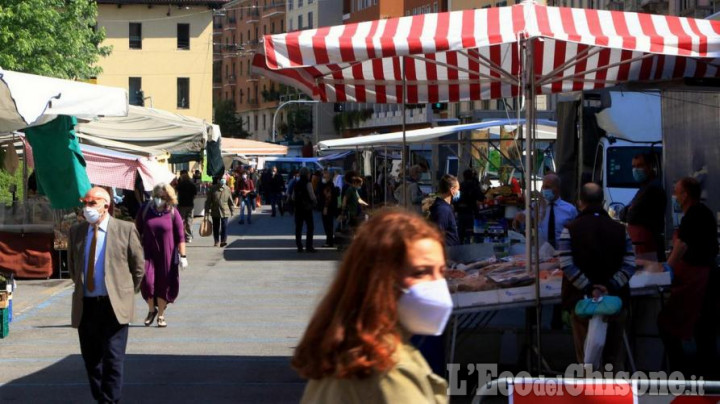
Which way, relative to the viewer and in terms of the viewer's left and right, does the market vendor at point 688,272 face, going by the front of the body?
facing to the left of the viewer

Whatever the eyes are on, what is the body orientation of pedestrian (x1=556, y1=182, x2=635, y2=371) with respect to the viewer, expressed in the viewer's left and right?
facing away from the viewer

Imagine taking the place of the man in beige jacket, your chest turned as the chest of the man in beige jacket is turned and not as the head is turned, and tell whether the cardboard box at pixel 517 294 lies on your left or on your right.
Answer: on your left

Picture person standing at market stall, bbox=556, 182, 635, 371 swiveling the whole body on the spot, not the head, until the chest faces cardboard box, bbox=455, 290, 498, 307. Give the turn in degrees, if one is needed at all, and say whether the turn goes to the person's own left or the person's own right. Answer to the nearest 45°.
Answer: approximately 90° to the person's own left

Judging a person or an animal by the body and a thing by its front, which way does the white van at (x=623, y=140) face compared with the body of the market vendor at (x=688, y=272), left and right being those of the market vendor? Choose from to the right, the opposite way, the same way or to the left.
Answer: to the left

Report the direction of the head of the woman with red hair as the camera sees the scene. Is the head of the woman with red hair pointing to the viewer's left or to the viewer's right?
to the viewer's right

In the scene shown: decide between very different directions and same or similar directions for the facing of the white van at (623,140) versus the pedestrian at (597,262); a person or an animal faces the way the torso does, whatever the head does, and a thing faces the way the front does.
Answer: very different directions

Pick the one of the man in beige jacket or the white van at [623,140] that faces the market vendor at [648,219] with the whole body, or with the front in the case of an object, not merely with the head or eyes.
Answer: the white van

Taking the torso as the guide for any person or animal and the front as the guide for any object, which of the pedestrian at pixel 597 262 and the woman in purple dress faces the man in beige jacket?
the woman in purple dress

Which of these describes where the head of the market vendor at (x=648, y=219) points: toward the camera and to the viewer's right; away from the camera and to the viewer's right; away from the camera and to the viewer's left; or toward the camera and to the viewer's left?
toward the camera and to the viewer's left

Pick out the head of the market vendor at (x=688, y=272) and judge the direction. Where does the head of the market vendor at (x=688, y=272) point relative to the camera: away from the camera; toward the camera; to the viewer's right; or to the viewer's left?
to the viewer's left

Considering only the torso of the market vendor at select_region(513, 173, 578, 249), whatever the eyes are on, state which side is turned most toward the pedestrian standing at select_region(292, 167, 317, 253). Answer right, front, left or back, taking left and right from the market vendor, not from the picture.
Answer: right

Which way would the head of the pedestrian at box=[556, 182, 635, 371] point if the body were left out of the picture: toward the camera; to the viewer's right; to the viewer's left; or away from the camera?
away from the camera
